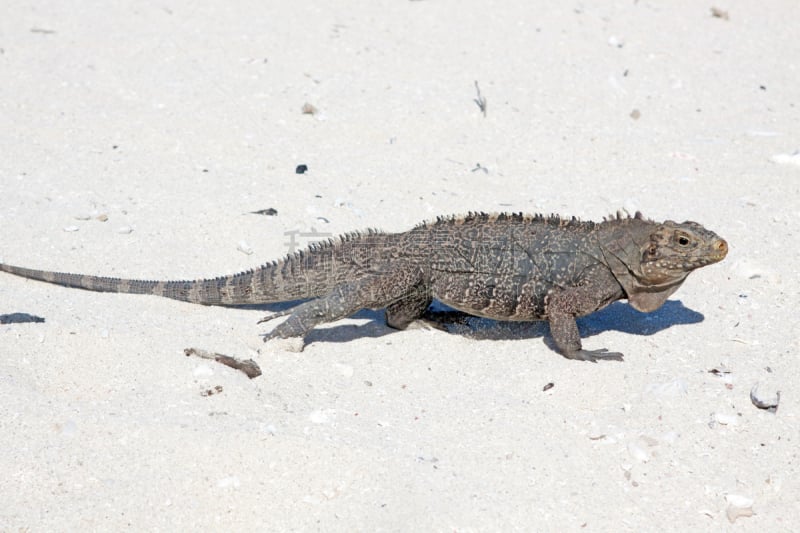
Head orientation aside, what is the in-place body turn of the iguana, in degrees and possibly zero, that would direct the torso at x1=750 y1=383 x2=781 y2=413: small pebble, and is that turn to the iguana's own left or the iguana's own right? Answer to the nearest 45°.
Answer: approximately 45° to the iguana's own right

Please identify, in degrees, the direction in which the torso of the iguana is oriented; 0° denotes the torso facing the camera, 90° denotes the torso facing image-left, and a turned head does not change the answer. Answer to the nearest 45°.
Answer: approximately 270°

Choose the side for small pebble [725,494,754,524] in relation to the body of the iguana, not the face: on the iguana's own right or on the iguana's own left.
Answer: on the iguana's own right
